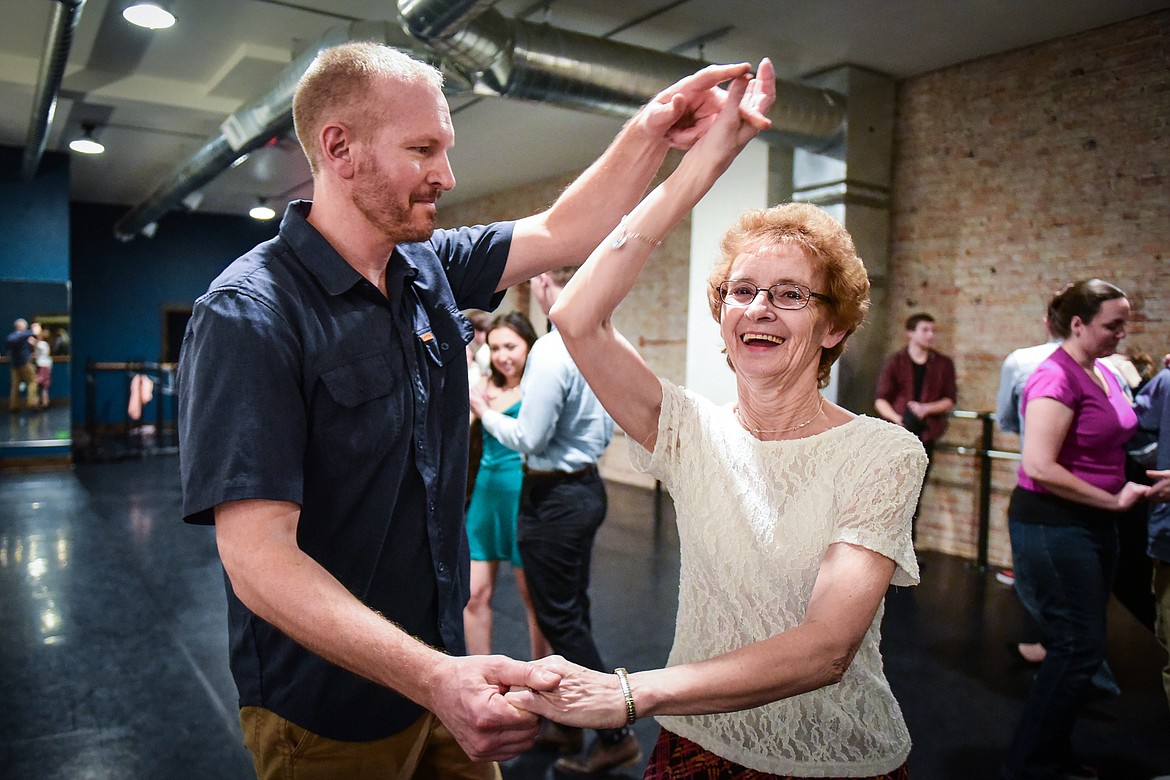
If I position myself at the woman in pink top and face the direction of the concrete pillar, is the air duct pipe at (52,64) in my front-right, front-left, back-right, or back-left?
front-left

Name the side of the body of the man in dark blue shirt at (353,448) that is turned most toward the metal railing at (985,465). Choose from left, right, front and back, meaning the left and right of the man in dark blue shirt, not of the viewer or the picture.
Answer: left

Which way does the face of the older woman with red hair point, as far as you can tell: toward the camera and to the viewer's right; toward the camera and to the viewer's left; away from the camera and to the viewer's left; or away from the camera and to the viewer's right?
toward the camera and to the viewer's left

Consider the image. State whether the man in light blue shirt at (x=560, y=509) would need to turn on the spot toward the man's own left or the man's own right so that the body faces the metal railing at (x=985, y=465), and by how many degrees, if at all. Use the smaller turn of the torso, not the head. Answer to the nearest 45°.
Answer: approximately 135° to the man's own right

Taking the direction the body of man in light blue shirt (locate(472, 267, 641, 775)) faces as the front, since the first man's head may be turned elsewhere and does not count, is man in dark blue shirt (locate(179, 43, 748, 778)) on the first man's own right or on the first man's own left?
on the first man's own left

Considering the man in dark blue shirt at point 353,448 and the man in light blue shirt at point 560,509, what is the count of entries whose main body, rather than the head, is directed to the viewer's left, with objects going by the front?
1

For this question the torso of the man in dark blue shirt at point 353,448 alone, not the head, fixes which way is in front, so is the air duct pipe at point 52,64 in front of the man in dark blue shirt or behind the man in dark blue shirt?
behind

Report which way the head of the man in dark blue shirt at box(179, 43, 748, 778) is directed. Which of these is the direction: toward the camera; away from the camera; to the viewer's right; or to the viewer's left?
to the viewer's right

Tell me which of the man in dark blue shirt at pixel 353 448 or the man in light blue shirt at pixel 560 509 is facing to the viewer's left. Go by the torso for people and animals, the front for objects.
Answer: the man in light blue shirt

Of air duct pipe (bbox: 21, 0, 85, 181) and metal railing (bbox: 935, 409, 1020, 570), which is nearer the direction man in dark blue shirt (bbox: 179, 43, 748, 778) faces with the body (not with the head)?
the metal railing

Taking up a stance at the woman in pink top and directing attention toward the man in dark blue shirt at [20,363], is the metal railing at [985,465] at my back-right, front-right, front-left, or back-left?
front-right

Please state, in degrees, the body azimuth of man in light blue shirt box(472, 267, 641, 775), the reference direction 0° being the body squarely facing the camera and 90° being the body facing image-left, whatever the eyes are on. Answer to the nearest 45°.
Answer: approximately 90°
